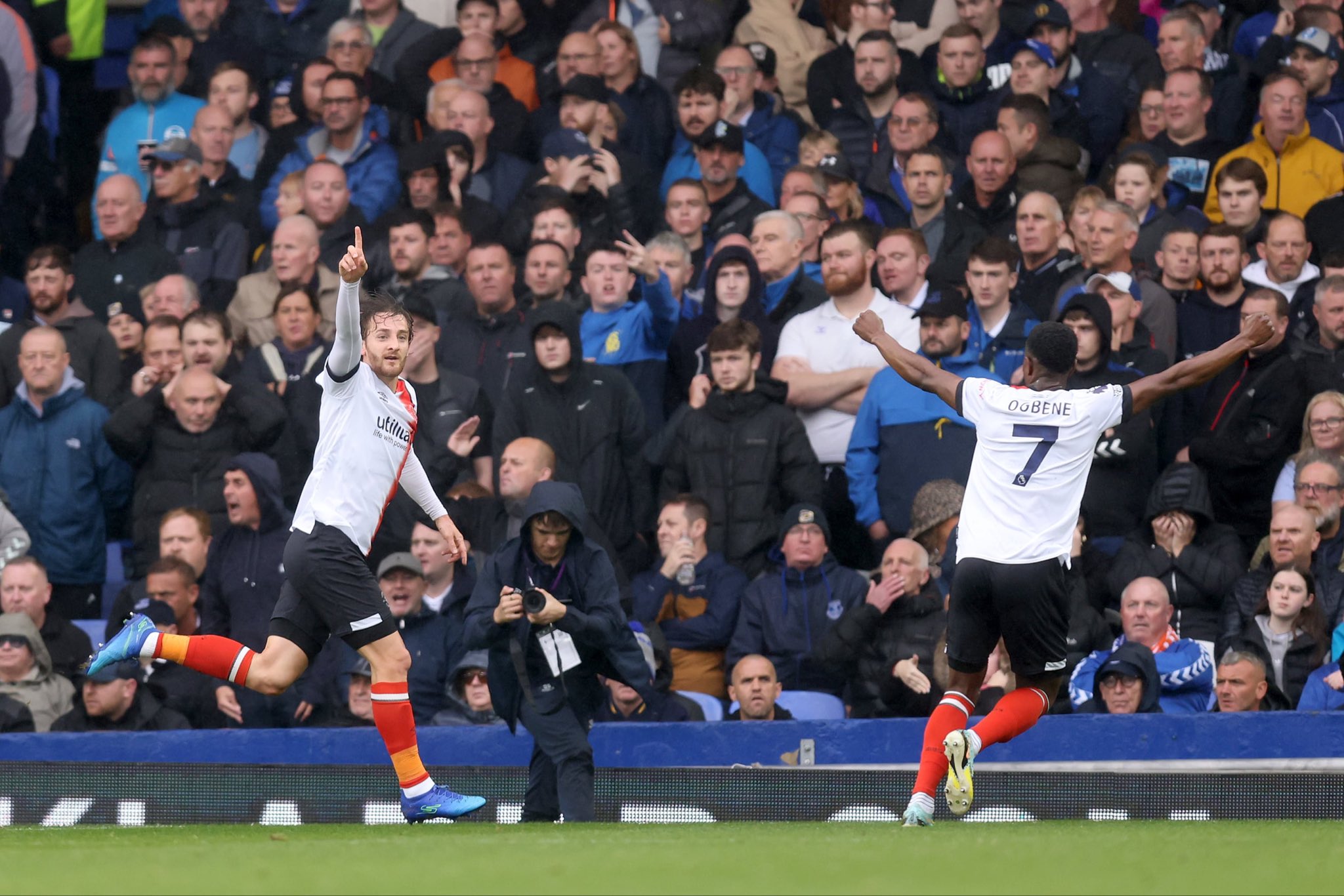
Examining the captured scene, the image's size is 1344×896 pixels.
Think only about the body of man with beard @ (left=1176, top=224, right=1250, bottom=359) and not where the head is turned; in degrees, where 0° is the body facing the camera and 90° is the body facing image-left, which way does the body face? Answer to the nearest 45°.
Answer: approximately 0°

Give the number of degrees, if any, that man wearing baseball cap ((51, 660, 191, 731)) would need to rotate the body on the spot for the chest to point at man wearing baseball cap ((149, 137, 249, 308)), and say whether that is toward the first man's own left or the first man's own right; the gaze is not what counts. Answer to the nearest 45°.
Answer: approximately 135° to the first man's own right

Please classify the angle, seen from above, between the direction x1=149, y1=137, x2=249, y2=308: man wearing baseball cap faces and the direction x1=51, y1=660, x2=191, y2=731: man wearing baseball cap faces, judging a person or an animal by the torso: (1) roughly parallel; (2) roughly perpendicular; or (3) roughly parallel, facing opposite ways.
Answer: roughly parallel

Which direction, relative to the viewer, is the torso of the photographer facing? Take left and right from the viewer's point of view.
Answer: facing the viewer

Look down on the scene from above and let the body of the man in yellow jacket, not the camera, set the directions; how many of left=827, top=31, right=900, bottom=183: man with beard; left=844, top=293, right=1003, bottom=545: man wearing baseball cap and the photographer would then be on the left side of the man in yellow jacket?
0

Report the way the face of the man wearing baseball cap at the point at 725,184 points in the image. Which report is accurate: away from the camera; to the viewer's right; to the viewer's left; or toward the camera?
toward the camera

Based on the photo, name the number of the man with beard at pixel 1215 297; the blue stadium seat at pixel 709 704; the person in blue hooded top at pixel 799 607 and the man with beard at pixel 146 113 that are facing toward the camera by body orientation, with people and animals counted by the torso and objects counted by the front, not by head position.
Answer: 4

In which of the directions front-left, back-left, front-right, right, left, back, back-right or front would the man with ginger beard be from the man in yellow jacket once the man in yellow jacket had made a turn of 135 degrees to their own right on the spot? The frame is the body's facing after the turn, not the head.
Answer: left

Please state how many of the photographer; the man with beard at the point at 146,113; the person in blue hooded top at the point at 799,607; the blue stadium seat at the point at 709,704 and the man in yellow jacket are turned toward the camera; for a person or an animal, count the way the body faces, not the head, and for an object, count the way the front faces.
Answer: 5

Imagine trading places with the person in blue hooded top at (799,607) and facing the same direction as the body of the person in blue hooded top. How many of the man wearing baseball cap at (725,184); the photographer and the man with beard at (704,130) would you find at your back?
2

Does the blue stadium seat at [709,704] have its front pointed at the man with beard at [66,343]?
no

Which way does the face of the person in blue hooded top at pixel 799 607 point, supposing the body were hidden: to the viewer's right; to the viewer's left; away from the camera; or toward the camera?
toward the camera

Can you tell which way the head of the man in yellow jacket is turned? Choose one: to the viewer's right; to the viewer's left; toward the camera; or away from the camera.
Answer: toward the camera

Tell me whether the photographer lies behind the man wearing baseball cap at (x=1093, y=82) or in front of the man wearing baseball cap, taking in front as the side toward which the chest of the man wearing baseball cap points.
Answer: in front

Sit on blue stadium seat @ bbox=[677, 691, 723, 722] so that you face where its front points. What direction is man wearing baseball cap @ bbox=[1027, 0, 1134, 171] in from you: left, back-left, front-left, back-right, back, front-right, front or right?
back-left

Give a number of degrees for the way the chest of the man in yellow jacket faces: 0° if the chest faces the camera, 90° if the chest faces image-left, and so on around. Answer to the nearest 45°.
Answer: approximately 0°

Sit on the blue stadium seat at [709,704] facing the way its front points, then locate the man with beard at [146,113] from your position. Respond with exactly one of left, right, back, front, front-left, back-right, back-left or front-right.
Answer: back-right

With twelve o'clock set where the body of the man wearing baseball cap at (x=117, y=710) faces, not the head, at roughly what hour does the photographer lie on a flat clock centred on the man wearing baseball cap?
The photographer is roughly at 9 o'clock from the man wearing baseball cap.

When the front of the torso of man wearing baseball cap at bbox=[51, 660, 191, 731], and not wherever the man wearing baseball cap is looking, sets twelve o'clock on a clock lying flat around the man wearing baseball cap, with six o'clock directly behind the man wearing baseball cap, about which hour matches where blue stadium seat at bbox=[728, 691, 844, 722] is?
The blue stadium seat is roughly at 8 o'clock from the man wearing baseball cap.

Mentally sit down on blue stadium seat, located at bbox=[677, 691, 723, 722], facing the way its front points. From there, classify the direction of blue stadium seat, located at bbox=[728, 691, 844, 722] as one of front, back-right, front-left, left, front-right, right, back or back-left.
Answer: left
